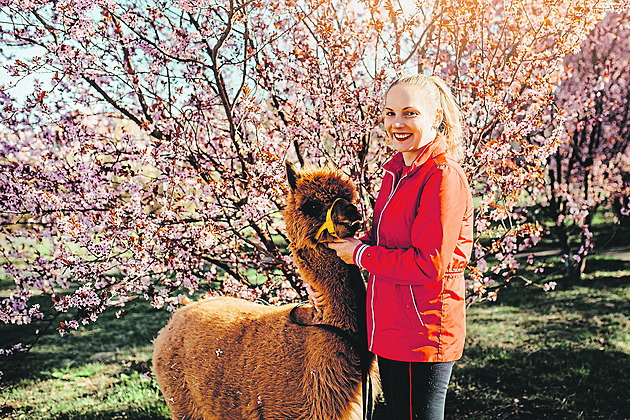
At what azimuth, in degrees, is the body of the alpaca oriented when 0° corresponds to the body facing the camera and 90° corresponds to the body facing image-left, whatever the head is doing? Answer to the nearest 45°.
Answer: approximately 270°

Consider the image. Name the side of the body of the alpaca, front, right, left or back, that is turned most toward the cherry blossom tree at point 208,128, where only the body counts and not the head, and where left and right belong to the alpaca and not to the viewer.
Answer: left

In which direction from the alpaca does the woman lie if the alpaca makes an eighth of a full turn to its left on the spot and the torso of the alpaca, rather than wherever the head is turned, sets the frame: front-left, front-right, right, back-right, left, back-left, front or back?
right
